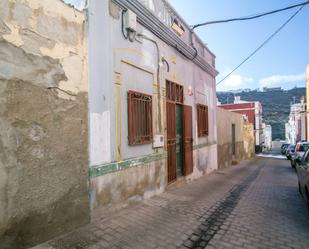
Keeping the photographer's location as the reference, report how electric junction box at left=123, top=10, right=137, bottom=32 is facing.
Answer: facing the viewer and to the right of the viewer
